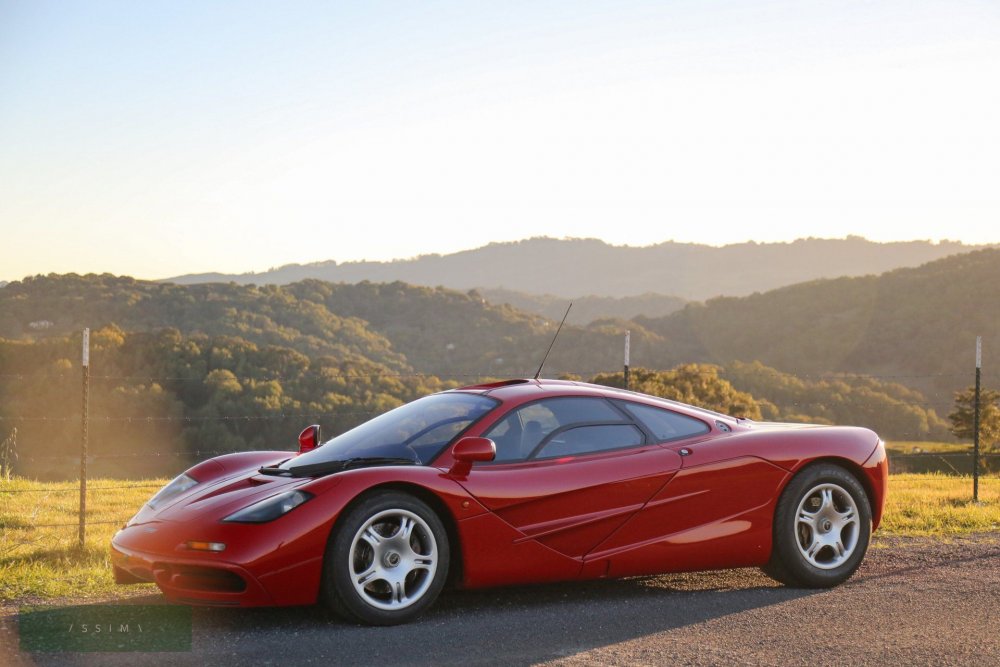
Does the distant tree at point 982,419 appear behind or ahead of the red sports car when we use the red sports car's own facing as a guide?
behind

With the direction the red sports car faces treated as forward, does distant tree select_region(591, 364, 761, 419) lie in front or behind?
behind

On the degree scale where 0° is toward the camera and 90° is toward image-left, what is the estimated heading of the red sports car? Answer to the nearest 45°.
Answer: approximately 45°
